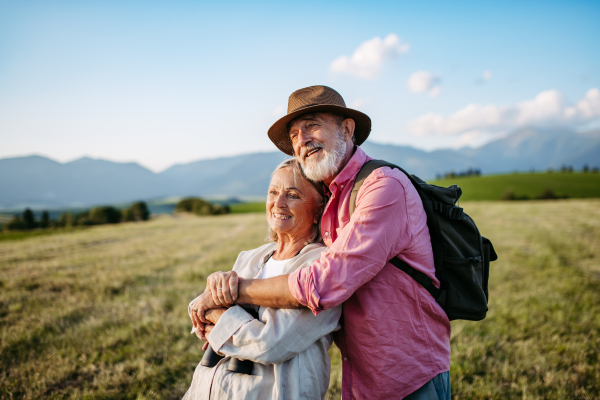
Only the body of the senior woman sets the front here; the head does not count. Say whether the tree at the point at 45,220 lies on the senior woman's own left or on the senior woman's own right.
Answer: on the senior woman's own right

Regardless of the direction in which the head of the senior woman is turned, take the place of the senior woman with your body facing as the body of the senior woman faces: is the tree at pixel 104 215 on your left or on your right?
on your right

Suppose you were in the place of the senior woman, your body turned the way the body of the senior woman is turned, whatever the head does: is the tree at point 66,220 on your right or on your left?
on your right

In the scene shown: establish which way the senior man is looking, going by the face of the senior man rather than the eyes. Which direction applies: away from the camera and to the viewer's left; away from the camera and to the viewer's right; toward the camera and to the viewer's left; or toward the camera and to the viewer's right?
toward the camera and to the viewer's left

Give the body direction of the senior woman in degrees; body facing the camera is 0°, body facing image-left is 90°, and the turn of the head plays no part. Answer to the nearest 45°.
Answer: approximately 45°

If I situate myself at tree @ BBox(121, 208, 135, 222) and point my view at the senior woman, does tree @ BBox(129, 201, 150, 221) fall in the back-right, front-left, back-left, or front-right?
back-left

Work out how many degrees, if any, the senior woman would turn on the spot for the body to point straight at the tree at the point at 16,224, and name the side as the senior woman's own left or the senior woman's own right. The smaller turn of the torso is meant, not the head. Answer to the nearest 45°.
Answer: approximately 90° to the senior woman's own right
